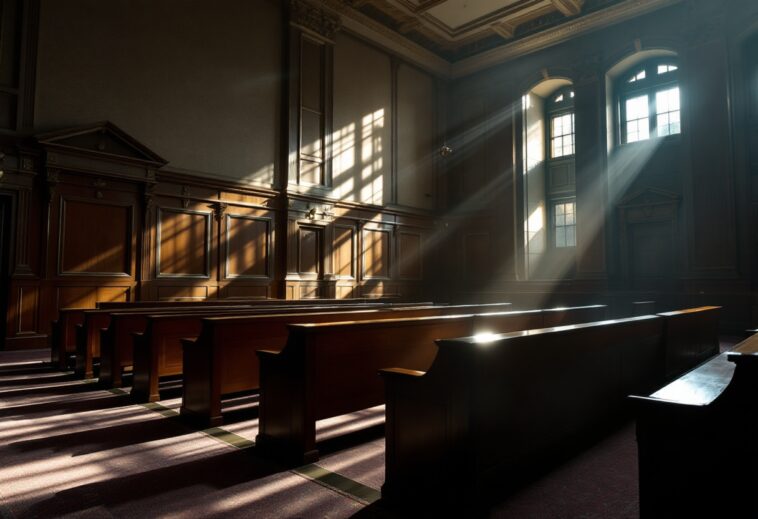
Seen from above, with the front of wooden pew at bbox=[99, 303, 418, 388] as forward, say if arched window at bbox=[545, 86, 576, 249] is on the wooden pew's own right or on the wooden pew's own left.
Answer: on the wooden pew's own right

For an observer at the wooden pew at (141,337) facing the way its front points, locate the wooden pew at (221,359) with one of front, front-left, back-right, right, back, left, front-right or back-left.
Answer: back

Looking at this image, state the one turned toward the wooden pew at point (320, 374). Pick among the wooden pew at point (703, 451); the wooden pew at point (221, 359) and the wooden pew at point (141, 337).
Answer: the wooden pew at point (703, 451)

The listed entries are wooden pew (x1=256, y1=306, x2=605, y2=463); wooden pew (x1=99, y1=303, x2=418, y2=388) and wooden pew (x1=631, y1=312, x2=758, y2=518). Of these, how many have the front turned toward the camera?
0

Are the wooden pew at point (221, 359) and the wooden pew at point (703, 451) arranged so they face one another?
no

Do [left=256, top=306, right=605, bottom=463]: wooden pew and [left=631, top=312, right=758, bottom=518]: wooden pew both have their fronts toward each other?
no

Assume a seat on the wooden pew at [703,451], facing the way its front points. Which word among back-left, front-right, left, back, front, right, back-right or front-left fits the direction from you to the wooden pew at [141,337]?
front

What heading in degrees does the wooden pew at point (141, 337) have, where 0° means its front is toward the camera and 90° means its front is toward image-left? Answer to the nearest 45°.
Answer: approximately 135°

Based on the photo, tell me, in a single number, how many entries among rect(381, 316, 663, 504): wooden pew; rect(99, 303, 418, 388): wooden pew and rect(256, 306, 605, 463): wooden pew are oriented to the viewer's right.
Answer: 0

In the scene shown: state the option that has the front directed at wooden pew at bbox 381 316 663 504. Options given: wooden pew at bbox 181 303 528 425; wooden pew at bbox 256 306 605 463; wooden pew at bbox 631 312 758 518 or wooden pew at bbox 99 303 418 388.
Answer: wooden pew at bbox 631 312 758 518

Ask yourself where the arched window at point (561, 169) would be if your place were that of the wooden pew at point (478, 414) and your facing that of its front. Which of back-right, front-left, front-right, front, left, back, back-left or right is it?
front-right

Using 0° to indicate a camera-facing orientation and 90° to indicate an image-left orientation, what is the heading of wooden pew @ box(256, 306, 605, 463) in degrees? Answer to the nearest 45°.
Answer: approximately 135°

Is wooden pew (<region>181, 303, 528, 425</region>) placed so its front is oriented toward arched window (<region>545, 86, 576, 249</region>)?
no

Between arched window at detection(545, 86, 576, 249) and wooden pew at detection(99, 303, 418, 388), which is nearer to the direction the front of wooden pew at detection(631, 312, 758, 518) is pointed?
the wooden pew

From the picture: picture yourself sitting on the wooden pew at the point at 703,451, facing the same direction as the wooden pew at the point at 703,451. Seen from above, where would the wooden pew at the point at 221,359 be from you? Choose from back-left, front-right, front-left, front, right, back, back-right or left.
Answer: front

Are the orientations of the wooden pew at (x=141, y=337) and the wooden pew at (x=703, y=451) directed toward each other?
no

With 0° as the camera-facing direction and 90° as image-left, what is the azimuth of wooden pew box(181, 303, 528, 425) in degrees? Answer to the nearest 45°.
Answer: approximately 135°

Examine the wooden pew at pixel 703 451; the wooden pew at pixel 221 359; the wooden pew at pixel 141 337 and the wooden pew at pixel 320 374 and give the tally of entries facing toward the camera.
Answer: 0

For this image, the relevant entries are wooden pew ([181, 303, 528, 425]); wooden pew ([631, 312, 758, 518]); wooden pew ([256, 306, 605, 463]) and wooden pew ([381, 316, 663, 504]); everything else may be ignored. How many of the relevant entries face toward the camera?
0

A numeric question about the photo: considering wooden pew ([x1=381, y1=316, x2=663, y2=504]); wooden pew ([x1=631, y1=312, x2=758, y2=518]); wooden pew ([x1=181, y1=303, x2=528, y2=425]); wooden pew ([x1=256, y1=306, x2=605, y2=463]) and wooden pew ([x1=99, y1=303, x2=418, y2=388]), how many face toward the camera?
0

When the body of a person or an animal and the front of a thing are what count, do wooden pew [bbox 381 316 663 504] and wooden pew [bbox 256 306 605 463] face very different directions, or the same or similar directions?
same or similar directions

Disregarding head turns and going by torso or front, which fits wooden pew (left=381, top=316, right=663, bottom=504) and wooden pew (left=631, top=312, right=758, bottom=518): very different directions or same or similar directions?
same or similar directions

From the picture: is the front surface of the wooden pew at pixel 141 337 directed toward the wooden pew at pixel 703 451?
no

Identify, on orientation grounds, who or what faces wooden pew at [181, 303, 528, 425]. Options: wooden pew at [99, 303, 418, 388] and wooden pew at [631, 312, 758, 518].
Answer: wooden pew at [631, 312, 758, 518]
